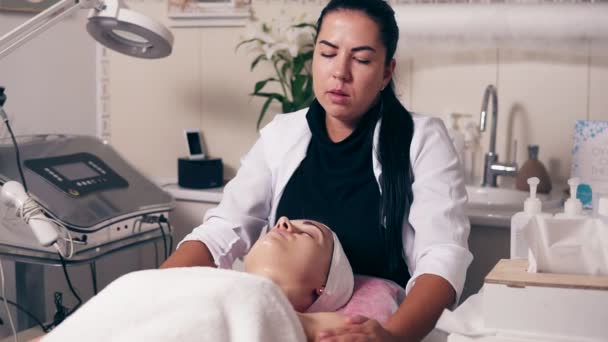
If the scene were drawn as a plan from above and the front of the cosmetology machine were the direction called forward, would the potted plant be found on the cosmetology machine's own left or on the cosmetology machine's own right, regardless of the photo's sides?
on the cosmetology machine's own left

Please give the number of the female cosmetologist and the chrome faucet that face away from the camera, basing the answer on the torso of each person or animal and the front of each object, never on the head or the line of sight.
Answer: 0

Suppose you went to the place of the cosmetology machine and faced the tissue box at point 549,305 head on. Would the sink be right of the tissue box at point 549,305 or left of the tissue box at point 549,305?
left

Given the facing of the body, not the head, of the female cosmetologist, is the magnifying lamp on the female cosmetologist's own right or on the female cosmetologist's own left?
on the female cosmetologist's own right

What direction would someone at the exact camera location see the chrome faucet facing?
facing the viewer and to the left of the viewer

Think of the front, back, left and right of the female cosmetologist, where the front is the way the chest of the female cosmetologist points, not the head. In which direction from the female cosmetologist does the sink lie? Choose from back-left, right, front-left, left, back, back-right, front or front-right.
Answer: back

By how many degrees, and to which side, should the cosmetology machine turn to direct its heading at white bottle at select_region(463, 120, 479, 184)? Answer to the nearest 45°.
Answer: approximately 45° to its left

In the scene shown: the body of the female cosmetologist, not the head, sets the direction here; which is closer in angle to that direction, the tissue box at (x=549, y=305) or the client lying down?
the client lying down

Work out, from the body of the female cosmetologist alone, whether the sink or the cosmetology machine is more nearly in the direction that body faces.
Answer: the cosmetology machine
